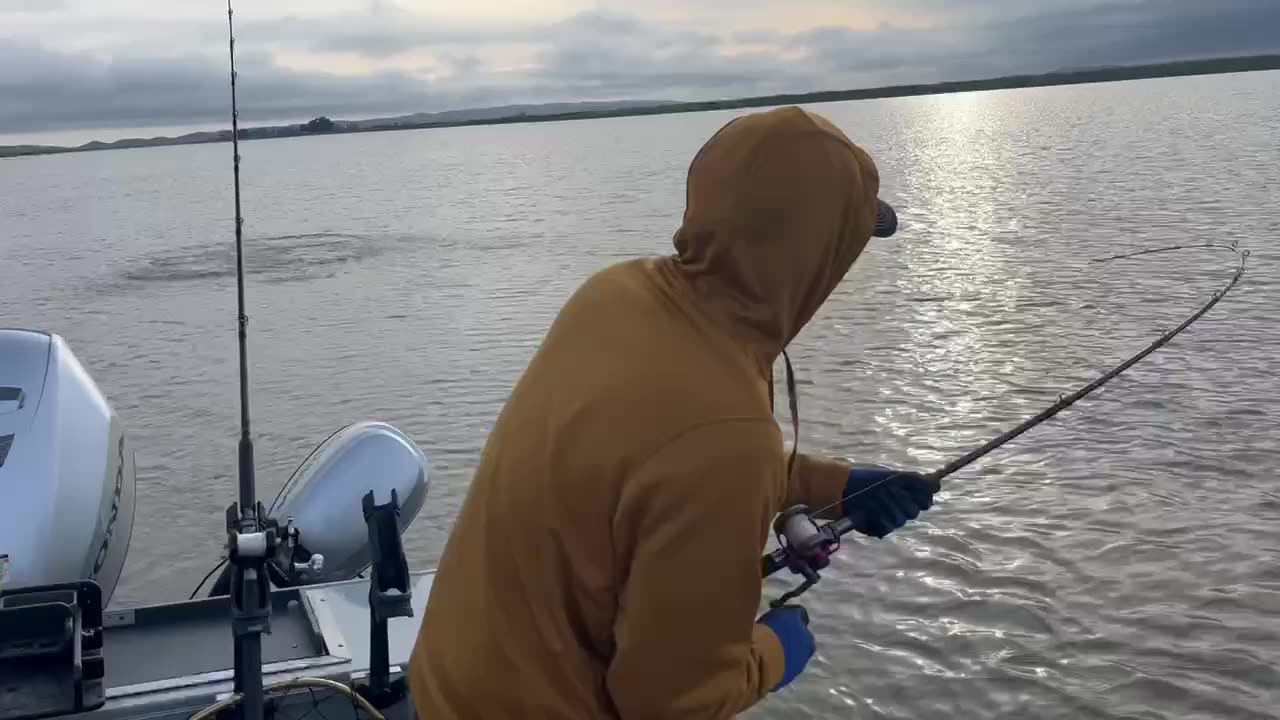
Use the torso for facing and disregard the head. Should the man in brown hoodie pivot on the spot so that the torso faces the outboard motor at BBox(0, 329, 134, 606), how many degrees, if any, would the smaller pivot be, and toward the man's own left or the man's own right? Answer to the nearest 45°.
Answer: approximately 90° to the man's own left

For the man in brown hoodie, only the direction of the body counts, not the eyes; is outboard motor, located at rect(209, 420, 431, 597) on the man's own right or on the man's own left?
on the man's own left

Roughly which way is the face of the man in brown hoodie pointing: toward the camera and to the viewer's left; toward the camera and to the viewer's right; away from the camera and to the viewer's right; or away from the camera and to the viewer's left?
away from the camera and to the viewer's right

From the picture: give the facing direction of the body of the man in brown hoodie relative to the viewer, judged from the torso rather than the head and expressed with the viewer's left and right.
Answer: facing away from the viewer and to the right of the viewer
